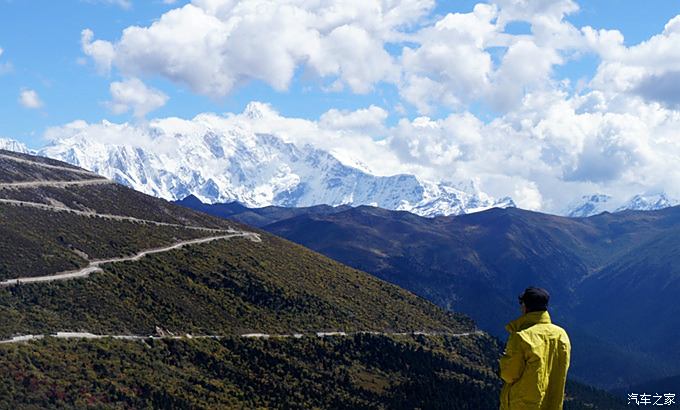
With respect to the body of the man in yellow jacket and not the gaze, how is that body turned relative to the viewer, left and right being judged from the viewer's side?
facing away from the viewer and to the left of the viewer
